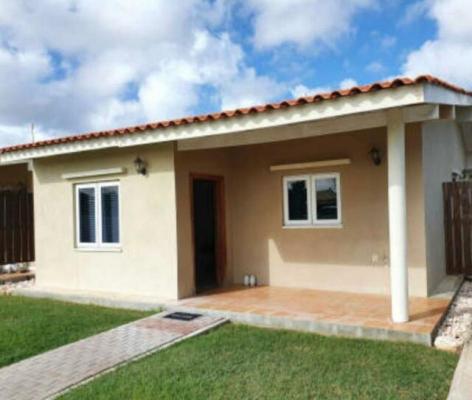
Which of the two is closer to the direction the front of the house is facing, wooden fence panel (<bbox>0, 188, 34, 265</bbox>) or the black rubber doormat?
the black rubber doormat

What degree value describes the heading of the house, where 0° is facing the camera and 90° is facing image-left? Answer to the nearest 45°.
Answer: approximately 45°

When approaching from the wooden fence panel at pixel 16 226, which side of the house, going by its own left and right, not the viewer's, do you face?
right

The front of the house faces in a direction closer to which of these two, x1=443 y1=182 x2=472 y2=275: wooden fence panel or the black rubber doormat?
the black rubber doormat
